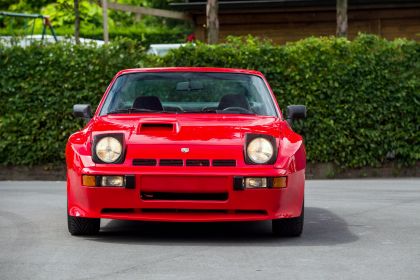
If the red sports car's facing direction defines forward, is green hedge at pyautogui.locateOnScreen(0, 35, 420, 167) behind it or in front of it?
behind

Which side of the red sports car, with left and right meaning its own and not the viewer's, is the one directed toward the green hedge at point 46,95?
back

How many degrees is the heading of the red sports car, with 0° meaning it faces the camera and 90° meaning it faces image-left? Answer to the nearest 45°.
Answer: approximately 0°
